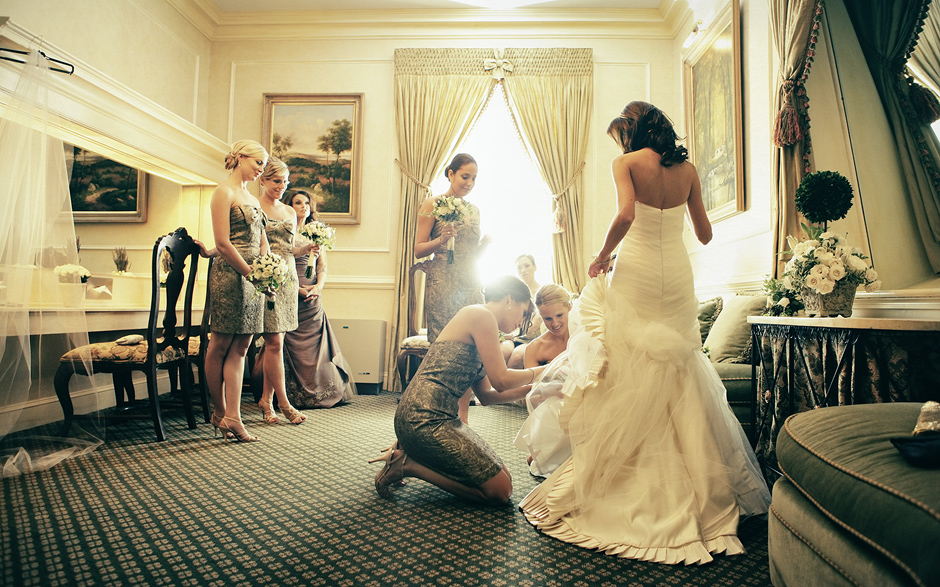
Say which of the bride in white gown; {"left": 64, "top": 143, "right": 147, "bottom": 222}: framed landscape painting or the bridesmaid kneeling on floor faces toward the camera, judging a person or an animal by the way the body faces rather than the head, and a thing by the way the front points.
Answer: the framed landscape painting

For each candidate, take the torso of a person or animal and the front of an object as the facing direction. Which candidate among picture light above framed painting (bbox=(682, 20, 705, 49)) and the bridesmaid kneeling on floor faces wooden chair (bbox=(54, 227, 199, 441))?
the picture light above framed painting

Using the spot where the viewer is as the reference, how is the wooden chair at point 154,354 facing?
facing away from the viewer and to the left of the viewer

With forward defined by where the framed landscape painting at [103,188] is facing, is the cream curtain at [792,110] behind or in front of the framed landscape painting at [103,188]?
in front

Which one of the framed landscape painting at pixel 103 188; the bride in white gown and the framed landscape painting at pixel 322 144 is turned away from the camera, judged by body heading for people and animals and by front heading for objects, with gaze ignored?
the bride in white gown

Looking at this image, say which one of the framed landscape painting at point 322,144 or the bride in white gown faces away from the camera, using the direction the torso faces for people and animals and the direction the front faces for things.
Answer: the bride in white gown

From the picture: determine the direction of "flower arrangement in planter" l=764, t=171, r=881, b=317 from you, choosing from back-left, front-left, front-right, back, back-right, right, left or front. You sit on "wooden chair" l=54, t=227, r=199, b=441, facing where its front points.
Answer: back

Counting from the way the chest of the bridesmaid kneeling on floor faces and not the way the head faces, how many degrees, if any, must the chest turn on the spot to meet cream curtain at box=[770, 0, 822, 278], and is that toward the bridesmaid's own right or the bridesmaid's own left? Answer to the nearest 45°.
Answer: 0° — they already face it

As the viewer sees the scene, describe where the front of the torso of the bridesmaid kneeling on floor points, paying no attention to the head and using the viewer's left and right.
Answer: facing to the right of the viewer

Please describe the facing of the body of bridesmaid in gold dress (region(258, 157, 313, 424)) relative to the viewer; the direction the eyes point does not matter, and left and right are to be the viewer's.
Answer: facing the viewer and to the right of the viewer

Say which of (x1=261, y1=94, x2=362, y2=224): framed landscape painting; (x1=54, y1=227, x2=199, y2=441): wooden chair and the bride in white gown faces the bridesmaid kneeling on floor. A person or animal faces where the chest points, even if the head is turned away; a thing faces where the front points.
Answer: the framed landscape painting

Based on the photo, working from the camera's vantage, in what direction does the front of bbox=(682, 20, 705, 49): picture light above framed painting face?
facing the viewer and to the left of the viewer

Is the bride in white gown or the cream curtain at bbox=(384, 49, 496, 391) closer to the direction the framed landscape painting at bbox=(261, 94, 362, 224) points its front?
the bride in white gown

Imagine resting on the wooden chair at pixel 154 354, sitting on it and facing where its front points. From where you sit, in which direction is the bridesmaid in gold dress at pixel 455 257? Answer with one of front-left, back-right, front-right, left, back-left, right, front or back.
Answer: back

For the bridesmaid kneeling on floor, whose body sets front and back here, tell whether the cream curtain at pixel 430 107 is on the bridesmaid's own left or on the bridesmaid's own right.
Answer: on the bridesmaid's own left

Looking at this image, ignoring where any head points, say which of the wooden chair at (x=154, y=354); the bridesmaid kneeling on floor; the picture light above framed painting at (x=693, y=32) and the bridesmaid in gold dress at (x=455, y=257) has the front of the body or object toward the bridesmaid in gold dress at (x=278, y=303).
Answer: the picture light above framed painting
